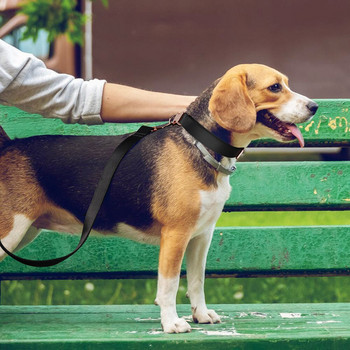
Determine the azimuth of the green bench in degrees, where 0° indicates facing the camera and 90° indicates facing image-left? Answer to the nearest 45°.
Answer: approximately 0°

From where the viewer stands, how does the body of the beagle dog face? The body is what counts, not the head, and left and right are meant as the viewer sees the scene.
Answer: facing to the right of the viewer
